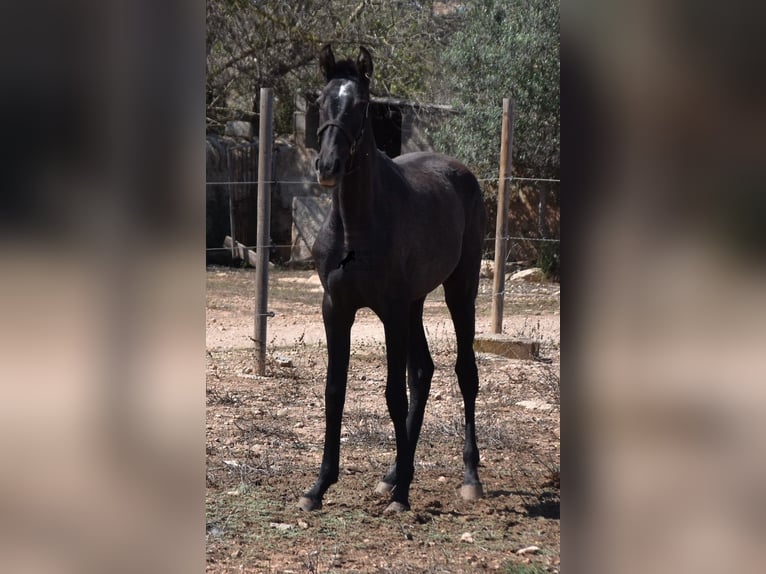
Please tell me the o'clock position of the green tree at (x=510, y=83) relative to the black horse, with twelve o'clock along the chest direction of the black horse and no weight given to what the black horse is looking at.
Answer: The green tree is roughly at 5 o'clock from the black horse.

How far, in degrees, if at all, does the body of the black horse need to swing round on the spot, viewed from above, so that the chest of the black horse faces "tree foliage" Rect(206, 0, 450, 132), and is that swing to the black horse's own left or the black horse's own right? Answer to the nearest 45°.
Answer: approximately 135° to the black horse's own right

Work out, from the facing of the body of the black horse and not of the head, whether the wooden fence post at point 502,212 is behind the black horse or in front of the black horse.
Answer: behind

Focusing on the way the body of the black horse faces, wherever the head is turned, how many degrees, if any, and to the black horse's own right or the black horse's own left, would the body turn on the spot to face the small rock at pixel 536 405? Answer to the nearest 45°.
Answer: approximately 180°

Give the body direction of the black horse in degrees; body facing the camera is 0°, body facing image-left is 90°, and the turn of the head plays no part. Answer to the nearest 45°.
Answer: approximately 45°

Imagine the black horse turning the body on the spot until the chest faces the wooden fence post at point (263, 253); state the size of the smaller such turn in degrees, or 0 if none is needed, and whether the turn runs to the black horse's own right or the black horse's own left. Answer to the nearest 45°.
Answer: approximately 135° to the black horse's own right

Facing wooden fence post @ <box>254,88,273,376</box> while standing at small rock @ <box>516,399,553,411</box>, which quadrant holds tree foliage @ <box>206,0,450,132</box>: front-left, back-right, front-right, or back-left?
front-right
